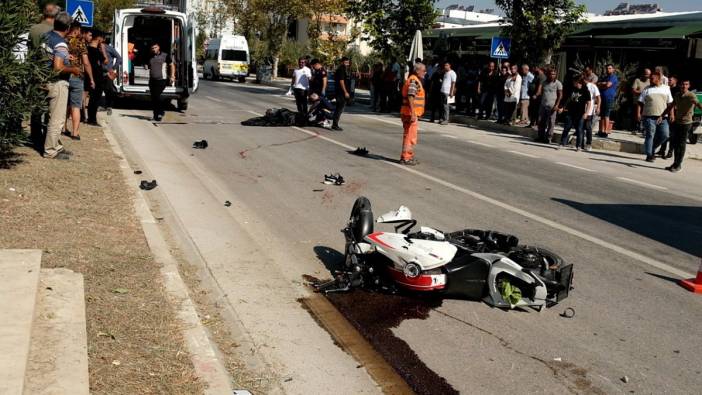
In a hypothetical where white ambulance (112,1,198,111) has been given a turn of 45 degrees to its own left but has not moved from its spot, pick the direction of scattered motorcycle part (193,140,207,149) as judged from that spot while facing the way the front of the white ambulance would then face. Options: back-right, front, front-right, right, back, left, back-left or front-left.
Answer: back-left

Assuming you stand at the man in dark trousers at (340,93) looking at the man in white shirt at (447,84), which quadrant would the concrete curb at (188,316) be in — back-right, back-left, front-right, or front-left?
back-right

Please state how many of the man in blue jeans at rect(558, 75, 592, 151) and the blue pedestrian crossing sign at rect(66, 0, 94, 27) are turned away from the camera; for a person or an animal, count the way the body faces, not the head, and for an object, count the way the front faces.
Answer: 0

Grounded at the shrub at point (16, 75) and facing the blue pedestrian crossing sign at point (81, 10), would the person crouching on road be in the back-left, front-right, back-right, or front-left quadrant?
front-right

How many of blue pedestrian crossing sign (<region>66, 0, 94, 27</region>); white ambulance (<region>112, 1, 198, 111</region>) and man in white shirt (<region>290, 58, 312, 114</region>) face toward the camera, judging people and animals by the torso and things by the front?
2

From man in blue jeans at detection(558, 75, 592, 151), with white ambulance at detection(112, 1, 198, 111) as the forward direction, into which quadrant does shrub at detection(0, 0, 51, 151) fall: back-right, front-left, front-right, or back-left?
front-left

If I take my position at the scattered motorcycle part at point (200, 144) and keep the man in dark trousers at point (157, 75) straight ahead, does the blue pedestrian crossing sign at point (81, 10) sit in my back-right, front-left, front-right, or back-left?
front-left

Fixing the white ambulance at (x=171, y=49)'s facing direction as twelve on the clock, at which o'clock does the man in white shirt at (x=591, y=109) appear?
The man in white shirt is roughly at 4 o'clock from the white ambulance.

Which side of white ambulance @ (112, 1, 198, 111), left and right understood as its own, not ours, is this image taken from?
back

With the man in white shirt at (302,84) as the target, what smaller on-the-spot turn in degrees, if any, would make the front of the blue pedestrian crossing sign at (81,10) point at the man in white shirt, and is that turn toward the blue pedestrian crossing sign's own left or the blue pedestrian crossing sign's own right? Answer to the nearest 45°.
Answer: approximately 90° to the blue pedestrian crossing sign's own left

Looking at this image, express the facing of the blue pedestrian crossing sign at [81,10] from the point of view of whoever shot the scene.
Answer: facing the viewer

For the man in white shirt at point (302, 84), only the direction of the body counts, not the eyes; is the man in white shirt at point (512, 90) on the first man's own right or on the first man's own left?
on the first man's own left

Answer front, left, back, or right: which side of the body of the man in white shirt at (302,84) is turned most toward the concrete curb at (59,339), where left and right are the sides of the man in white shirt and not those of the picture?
front

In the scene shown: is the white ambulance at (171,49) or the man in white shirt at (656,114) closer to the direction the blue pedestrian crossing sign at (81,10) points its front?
the man in white shirt
